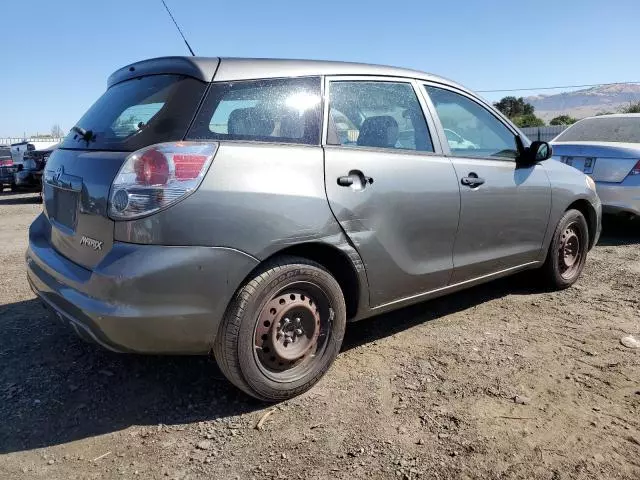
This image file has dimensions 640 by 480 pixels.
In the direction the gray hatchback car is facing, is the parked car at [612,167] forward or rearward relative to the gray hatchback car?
forward

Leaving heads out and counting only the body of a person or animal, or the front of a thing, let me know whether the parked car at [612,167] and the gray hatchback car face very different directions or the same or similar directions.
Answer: same or similar directions

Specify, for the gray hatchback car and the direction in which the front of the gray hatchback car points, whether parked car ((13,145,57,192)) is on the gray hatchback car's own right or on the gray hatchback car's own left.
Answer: on the gray hatchback car's own left

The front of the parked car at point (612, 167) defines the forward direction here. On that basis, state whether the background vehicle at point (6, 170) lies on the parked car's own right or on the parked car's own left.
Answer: on the parked car's own left

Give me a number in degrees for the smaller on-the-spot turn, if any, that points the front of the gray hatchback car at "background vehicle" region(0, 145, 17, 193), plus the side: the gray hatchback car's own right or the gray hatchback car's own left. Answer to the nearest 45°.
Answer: approximately 90° to the gray hatchback car's own left

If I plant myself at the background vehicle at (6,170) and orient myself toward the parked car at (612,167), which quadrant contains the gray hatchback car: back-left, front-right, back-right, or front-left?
front-right

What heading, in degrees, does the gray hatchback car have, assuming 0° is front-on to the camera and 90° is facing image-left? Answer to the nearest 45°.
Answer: approximately 225°

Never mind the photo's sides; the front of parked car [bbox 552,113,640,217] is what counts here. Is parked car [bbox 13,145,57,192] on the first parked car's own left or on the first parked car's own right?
on the first parked car's own left

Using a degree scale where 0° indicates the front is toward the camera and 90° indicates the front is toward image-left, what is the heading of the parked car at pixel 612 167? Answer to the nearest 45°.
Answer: approximately 225°

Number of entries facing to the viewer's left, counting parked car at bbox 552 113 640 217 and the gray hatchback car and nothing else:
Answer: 0

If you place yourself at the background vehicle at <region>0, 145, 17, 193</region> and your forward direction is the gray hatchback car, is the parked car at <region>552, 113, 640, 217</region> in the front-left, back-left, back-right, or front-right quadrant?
front-left
